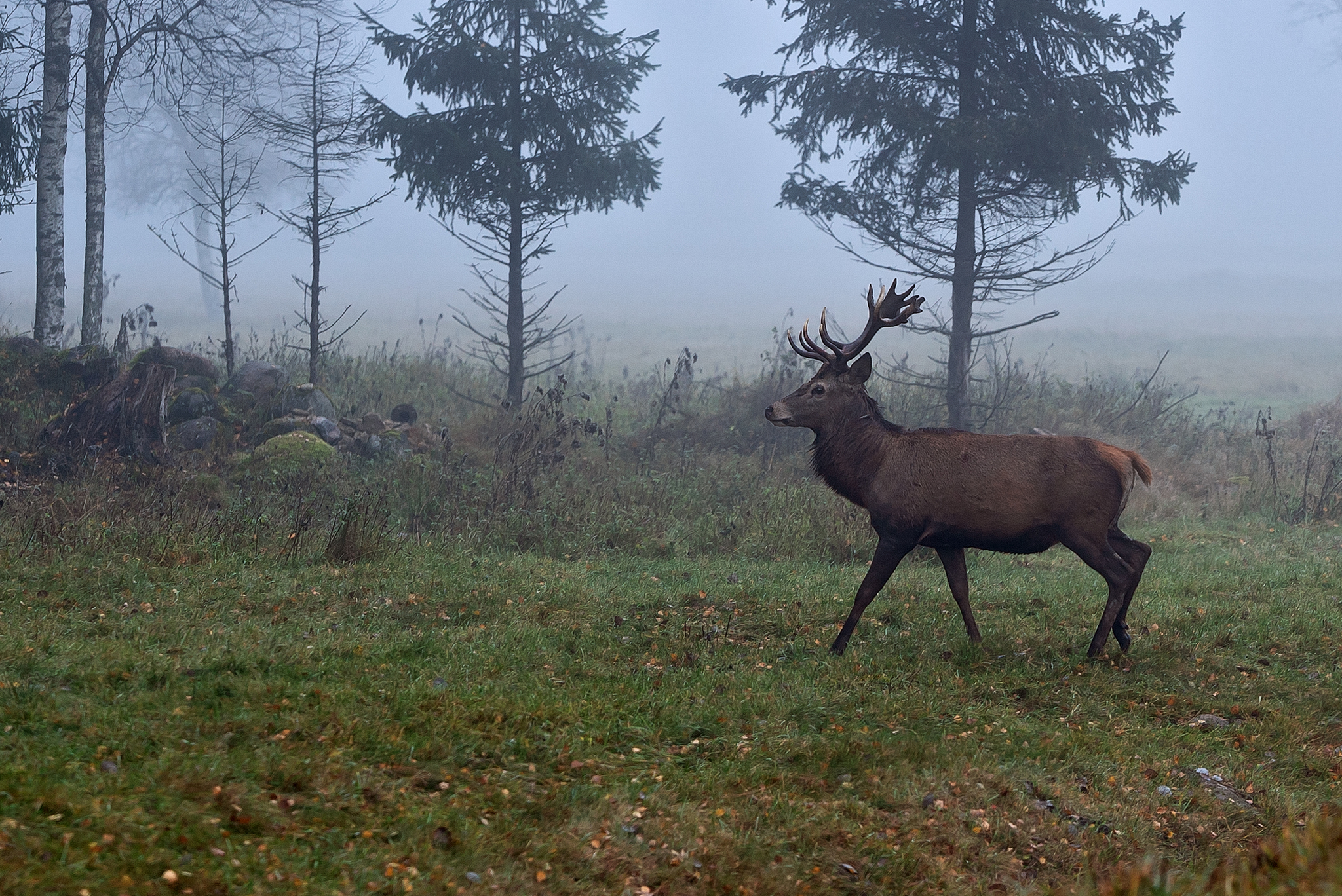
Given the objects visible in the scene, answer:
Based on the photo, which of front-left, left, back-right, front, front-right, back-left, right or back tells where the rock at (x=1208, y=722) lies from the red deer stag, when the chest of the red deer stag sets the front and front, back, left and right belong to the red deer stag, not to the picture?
back-left

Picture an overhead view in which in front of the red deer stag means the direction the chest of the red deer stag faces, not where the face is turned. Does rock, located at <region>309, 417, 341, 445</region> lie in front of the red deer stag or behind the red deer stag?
in front

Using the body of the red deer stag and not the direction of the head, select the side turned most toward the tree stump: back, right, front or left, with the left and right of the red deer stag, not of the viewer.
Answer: front

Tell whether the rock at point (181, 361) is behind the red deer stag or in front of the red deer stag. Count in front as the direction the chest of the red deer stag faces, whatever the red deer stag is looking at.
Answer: in front

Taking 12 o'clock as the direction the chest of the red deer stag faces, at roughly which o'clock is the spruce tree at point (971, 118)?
The spruce tree is roughly at 3 o'clock from the red deer stag.

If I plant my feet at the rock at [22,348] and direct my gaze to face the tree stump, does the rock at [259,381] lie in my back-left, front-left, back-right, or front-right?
front-left

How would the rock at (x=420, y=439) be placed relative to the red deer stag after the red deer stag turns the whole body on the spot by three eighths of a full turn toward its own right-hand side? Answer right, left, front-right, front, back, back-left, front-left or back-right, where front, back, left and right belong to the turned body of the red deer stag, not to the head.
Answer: left

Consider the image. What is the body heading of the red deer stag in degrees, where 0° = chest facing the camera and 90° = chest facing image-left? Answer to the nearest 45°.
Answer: approximately 90°

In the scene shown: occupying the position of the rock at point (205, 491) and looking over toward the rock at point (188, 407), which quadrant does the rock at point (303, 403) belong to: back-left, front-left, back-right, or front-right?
front-right

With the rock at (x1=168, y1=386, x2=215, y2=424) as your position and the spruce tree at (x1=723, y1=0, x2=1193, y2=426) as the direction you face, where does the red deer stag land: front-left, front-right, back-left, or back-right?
front-right

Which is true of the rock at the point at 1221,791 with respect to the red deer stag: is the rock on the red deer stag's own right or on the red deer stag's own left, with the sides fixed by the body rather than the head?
on the red deer stag's own left
